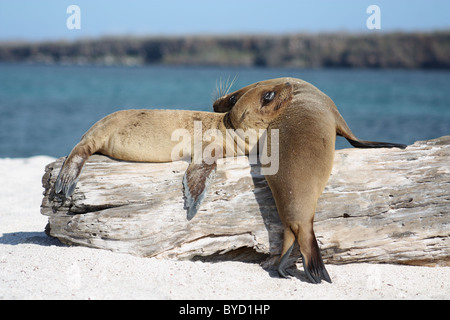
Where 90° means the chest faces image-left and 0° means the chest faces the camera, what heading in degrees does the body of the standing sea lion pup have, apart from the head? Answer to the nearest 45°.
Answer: approximately 180°

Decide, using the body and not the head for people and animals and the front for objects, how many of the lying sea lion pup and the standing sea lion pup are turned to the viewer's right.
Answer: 1

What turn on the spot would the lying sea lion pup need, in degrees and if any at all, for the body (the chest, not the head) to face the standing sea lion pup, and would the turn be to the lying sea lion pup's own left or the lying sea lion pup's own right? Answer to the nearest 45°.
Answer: approximately 45° to the lying sea lion pup's own right

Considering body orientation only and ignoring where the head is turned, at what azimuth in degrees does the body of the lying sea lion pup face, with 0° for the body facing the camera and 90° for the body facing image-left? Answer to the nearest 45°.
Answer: approximately 270°

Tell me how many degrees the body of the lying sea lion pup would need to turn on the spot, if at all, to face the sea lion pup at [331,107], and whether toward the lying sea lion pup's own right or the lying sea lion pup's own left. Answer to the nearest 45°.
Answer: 0° — it already faces it

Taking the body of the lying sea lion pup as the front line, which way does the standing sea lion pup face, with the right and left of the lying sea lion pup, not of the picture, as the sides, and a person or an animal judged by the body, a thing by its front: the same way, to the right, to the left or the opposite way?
to the left
